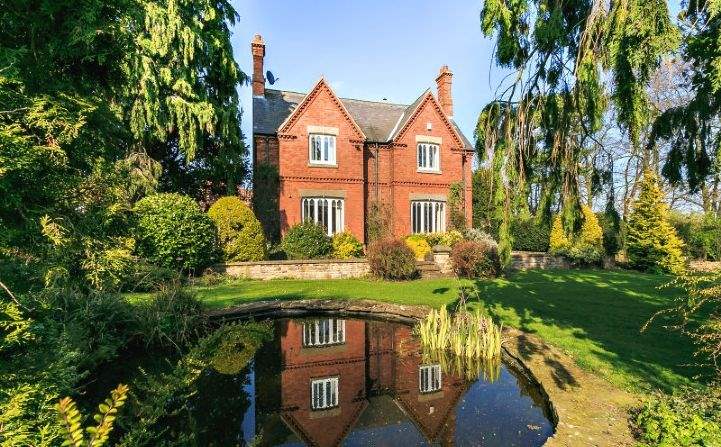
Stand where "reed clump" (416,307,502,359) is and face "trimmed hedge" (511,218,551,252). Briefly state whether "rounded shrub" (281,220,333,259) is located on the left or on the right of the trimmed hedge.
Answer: left

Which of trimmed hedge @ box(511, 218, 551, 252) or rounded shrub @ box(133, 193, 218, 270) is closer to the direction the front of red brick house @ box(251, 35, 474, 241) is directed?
the rounded shrub

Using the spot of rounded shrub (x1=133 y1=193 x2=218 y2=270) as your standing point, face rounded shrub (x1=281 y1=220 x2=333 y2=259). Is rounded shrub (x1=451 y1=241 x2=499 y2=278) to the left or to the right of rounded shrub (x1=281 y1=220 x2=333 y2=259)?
right

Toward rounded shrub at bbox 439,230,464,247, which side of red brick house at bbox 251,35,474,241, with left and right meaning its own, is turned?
front

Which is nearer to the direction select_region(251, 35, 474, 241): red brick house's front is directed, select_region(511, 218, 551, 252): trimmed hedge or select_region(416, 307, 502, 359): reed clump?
the reed clump

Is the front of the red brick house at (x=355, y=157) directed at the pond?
yes

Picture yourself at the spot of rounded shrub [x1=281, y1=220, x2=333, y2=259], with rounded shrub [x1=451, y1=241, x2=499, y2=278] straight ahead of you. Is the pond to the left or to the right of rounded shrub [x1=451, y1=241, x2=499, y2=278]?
right

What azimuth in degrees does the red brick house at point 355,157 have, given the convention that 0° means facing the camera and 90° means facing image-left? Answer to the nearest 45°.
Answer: approximately 0°

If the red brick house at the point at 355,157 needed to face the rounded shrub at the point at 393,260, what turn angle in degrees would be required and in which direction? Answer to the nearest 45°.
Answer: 0° — it already faces it
